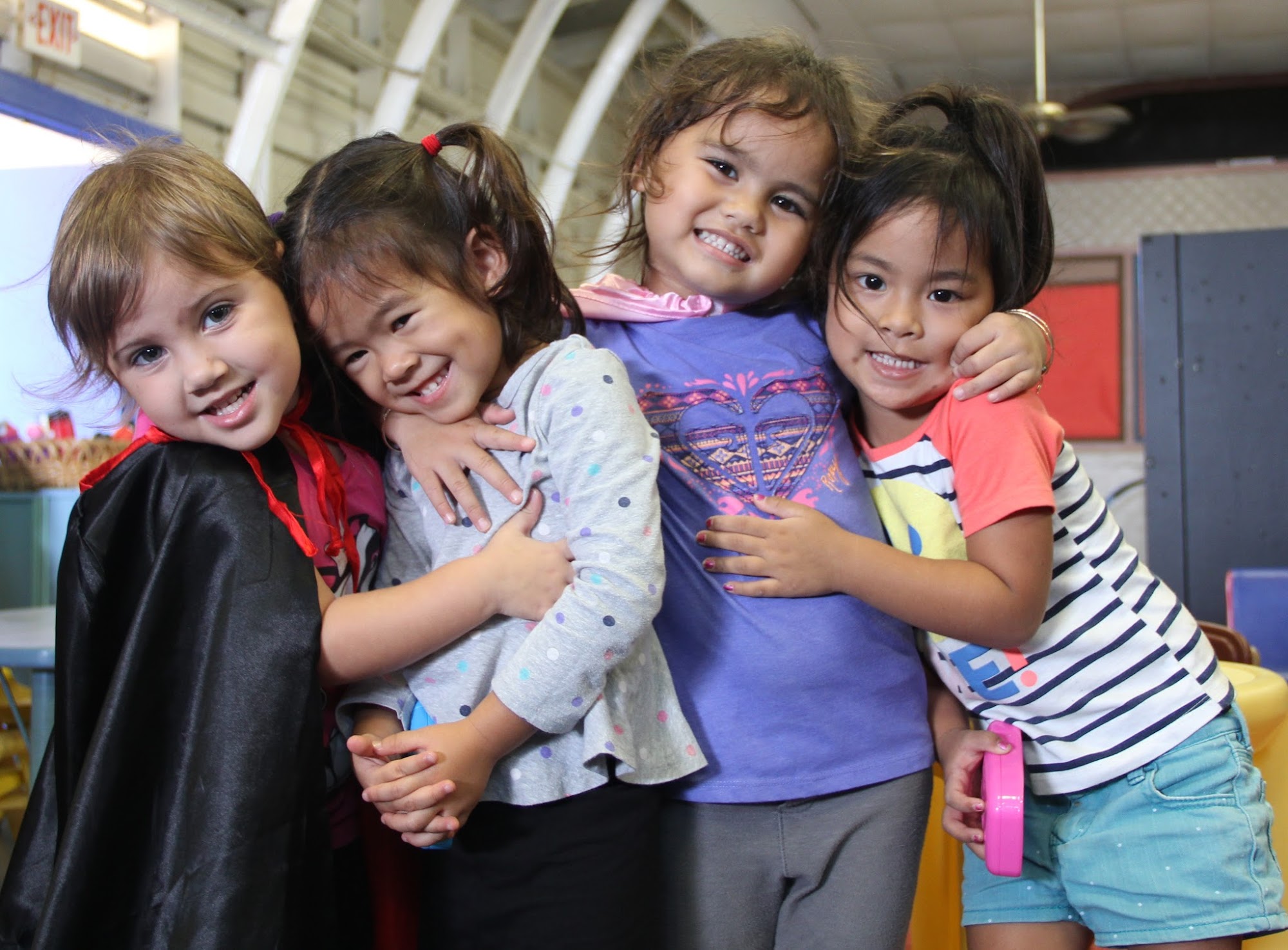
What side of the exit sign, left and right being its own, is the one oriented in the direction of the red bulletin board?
left

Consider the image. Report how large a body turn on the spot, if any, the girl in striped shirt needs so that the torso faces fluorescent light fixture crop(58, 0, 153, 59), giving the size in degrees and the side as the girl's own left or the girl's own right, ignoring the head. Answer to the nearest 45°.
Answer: approximately 90° to the girl's own right

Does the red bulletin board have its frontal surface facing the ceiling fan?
yes

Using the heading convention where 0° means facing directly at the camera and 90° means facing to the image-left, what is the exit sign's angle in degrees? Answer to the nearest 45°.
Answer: approximately 315°

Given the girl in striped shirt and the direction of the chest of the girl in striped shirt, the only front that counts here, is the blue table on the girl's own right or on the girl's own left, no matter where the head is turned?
on the girl's own right

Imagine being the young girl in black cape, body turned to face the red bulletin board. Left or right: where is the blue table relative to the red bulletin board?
left

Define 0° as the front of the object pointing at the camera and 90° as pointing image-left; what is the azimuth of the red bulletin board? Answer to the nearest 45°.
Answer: approximately 0°

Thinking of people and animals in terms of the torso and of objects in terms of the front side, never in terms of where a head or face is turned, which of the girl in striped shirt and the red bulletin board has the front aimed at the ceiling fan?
the red bulletin board
